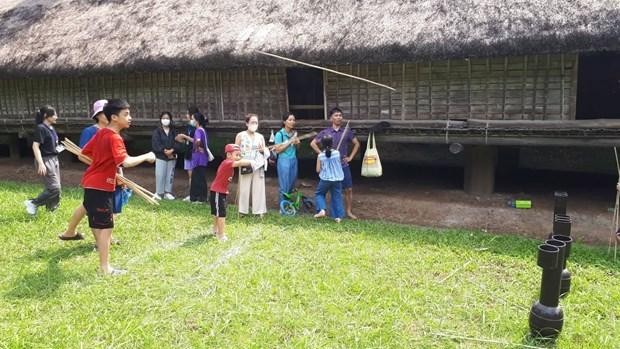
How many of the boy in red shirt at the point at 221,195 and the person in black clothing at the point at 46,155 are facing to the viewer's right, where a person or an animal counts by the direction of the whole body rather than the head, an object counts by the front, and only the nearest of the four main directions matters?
2

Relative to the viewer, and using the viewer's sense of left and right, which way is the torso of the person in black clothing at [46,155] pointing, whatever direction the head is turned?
facing to the right of the viewer

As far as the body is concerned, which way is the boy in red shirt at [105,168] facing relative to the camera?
to the viewer's right

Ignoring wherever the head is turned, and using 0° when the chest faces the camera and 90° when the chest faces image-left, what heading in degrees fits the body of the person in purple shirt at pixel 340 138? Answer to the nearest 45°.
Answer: approximately 0°

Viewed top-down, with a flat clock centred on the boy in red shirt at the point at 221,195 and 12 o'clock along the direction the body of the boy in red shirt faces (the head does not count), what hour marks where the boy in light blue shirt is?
The boy in light blue shirt is roughly at 11 o'clock from the boy in red shirt.

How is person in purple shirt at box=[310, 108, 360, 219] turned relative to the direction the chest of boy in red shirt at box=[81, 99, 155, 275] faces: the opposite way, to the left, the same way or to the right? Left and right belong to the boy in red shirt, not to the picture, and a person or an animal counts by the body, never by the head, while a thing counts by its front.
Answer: to the right

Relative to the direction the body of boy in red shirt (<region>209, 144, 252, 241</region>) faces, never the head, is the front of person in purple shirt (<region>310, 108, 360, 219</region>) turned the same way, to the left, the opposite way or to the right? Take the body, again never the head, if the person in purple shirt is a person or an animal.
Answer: to the right

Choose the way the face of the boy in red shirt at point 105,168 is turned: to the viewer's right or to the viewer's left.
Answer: to the viewer's right
